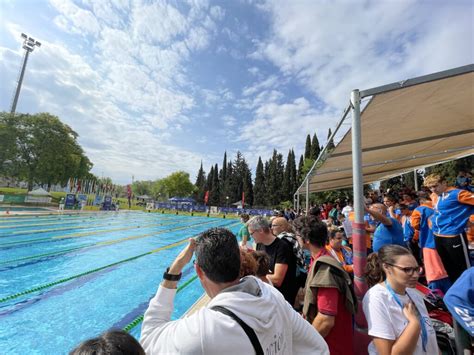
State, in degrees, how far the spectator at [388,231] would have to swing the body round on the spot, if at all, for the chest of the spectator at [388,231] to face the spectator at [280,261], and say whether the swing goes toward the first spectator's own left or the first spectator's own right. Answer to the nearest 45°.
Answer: approximately 45° to the first spectator's own left

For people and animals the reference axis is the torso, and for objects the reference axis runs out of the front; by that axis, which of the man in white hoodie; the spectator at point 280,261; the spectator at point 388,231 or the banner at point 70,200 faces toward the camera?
the banner

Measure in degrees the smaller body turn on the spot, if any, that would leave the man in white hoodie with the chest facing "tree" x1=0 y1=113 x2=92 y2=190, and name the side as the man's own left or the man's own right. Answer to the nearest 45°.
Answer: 0° — they already face it

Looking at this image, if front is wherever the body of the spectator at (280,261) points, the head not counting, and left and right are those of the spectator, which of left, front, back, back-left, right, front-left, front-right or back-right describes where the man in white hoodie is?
left

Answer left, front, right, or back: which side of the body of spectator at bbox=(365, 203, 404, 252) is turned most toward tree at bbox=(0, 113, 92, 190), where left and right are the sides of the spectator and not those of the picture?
front

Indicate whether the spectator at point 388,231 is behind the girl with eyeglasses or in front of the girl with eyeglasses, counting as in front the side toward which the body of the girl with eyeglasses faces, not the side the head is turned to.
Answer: behind

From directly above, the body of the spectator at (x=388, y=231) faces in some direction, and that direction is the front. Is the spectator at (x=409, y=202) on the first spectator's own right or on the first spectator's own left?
on the first spectator's own right

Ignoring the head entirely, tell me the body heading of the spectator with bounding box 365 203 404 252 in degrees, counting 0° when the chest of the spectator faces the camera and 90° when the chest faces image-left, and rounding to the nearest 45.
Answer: approximately 90°

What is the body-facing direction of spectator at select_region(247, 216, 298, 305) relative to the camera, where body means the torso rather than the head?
to the viewer's left

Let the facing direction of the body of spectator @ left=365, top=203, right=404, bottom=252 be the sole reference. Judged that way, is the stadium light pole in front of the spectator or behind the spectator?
in front
